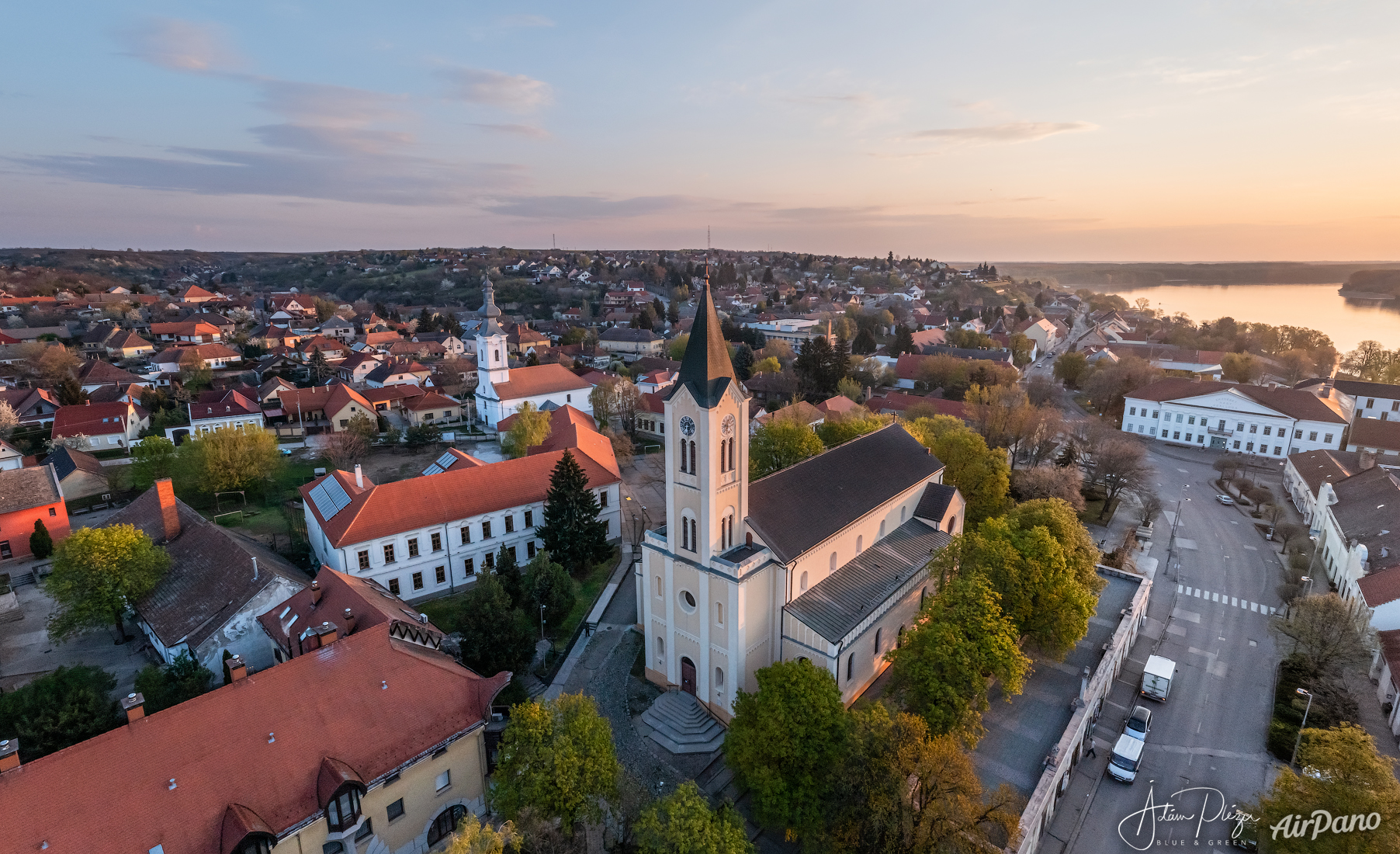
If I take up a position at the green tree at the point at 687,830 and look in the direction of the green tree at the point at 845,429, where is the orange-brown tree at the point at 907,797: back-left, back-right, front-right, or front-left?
front-right

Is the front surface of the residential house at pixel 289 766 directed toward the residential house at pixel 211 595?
no

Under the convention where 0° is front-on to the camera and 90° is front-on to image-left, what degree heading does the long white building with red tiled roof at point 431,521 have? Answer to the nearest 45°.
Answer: approximately 315°

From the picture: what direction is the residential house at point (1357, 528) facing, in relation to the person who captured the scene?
facing to the left of the viewer

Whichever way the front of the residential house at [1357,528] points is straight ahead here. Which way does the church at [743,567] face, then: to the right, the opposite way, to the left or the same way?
to the left

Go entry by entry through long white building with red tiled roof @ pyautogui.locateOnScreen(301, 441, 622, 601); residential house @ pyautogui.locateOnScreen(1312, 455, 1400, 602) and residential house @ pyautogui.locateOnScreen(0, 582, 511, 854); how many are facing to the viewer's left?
1

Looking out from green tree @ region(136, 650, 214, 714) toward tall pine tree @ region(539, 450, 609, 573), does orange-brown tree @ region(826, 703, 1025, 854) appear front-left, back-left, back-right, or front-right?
front-right

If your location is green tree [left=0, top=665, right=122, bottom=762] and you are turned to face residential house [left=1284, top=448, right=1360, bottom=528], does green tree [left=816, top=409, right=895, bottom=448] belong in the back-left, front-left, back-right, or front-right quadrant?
front-left

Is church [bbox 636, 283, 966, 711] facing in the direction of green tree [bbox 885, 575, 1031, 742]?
no

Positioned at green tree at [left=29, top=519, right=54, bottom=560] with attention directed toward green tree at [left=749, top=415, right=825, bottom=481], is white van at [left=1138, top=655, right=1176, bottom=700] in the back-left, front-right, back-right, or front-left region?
front-right

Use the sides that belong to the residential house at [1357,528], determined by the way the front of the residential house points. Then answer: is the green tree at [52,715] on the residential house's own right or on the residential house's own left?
on the residential house's own left

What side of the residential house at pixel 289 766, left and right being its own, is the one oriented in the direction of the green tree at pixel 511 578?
left

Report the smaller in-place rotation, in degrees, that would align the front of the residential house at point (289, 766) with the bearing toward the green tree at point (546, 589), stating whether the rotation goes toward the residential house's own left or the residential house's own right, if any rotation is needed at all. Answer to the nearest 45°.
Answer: approximately 90° to the residential house's own left

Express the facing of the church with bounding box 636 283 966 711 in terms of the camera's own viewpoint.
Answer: facing the viewer and to the left of the viewer

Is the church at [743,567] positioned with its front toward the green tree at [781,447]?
no
